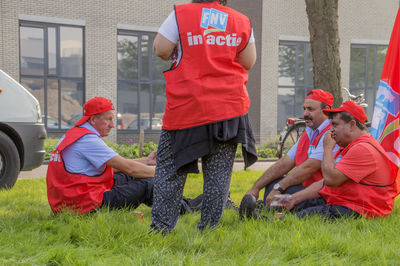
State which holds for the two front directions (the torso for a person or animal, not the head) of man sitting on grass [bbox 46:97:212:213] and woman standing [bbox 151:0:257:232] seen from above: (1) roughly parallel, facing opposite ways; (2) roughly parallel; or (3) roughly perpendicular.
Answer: roughly perpendicular

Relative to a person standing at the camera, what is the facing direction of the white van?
facing to the right of the viewer

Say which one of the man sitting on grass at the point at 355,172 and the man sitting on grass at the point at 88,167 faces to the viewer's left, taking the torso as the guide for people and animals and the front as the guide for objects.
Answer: the man sitting on grass at the point at 355,172

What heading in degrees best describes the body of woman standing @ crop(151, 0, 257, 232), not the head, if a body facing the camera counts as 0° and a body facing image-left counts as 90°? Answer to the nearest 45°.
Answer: approximately 180°

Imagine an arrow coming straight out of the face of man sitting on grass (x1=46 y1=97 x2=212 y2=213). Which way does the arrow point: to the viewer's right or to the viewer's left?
to the viewer's right

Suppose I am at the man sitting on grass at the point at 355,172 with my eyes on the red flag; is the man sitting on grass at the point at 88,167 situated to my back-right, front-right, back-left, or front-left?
back-left

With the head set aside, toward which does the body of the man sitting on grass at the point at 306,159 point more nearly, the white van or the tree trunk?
the white van

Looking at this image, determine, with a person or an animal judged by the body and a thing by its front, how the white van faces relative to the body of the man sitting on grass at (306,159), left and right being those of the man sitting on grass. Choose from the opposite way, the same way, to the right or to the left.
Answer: the opposite way

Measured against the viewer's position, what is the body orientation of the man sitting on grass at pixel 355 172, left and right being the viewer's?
facing to the left of the viewer

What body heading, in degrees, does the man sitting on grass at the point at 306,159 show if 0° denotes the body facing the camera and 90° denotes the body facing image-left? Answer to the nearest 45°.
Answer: approximately 45°

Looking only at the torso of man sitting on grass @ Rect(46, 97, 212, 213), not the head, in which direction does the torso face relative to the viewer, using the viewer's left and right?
facing to the right of the viewer
